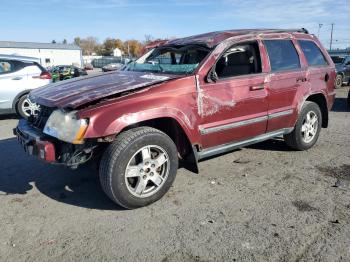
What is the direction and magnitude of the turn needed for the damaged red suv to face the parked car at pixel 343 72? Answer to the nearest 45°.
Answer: approximately 180°

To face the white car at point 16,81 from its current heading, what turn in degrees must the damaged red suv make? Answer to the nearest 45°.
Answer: approximately 90° to its right

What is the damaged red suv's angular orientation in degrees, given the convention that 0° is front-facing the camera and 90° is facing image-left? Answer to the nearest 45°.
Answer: approximately 45°

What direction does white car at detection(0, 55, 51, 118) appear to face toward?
to the viewer's left

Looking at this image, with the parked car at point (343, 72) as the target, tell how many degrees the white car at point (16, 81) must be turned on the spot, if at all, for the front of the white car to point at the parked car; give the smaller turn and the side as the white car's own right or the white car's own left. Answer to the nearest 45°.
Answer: approximately 180°
